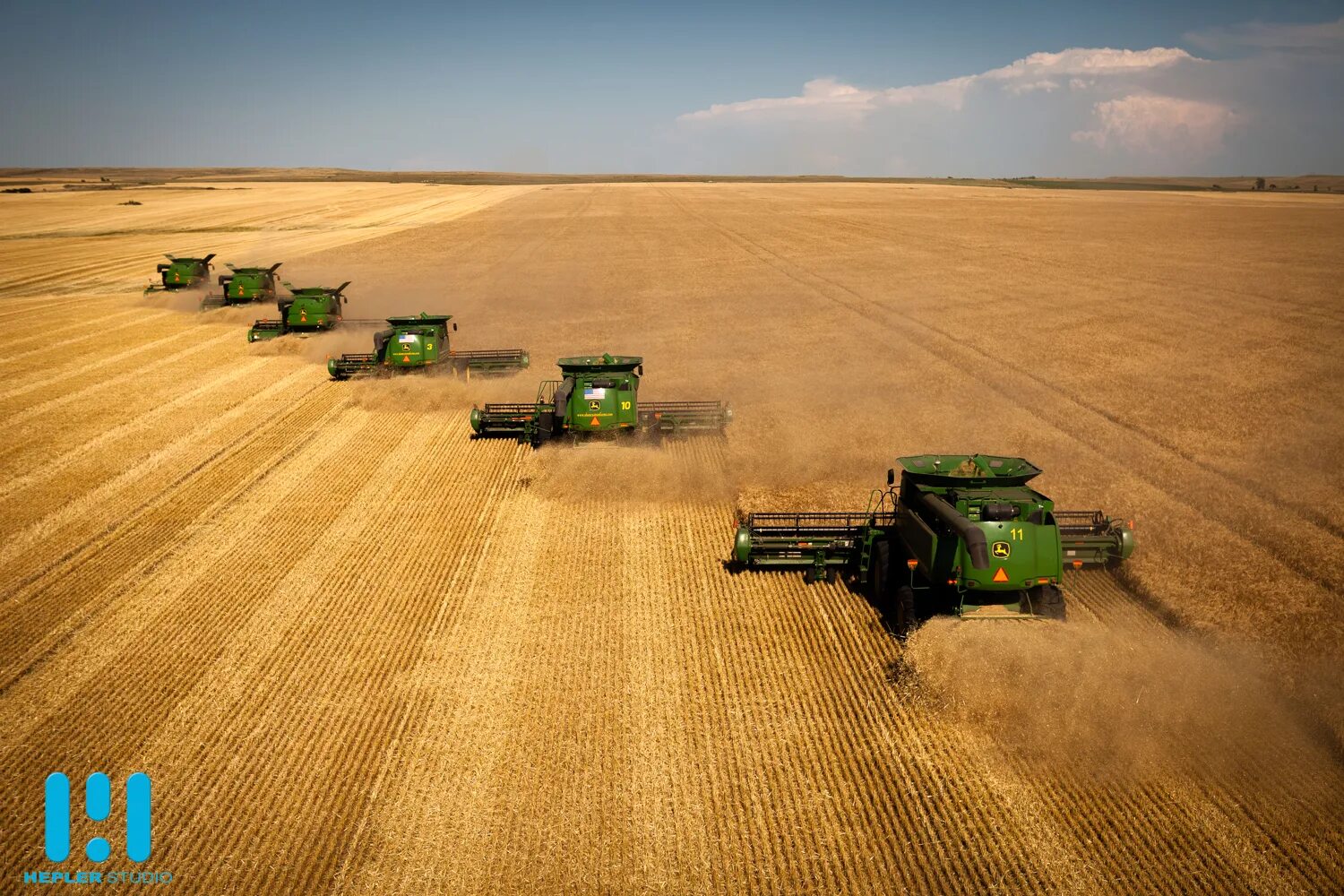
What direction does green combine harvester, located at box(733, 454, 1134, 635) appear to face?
away from the camera

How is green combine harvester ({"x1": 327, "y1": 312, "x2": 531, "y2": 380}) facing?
away from the camera

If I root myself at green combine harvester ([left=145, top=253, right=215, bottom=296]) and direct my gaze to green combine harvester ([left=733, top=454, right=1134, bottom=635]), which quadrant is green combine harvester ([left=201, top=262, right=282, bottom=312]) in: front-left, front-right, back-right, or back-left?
front-left

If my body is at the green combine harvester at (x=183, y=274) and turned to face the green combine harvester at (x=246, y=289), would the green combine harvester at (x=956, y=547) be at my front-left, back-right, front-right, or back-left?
front-right

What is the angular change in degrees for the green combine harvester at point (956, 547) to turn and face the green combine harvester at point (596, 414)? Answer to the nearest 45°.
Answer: approximately 45° to its left

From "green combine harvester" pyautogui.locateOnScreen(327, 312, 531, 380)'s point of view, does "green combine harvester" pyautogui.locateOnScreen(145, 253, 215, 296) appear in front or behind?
in front

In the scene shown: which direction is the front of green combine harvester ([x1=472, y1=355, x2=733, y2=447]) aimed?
away from the camera

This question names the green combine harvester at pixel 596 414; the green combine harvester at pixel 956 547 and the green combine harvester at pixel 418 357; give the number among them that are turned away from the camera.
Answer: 3
